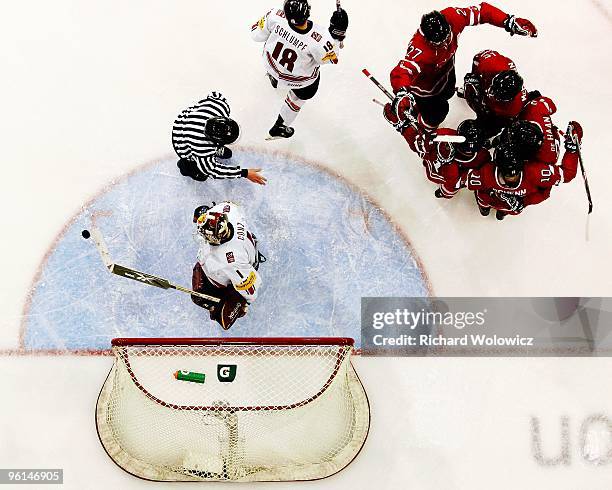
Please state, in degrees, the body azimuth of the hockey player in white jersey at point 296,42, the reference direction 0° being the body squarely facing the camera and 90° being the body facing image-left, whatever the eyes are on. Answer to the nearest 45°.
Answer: approximately 180°

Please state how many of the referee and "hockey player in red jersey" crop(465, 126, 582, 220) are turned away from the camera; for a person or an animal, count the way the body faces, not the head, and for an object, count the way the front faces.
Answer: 1

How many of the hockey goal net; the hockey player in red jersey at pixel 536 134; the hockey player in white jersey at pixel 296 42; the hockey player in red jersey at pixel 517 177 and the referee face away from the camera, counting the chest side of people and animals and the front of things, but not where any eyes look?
3

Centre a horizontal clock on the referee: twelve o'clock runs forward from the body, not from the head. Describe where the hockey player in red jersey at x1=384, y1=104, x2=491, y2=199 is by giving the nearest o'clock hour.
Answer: The hockey player in red jersey is roughly at 12 o'clock from the referee.

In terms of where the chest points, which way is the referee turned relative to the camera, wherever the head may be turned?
to the viewer's right

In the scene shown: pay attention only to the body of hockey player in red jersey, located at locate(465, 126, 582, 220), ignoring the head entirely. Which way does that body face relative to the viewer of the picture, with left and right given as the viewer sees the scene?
facing away from the viewer

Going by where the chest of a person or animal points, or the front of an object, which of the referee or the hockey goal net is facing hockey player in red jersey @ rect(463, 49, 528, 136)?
the referee
